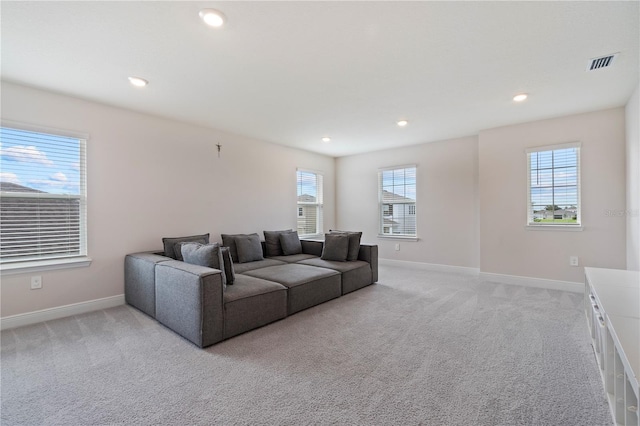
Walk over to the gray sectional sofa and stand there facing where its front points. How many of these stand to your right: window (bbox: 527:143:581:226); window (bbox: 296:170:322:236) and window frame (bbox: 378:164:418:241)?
0

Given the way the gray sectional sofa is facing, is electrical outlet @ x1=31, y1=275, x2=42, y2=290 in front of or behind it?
behind

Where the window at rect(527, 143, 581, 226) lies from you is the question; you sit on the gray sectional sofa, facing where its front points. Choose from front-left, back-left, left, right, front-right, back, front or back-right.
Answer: front-left

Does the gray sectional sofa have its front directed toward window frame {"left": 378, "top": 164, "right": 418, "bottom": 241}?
no

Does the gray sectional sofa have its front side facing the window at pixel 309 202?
no

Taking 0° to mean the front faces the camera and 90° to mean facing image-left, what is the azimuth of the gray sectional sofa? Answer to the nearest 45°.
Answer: approximately 315°
